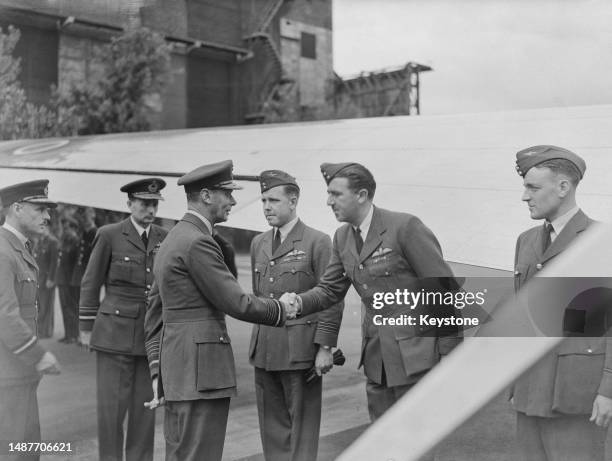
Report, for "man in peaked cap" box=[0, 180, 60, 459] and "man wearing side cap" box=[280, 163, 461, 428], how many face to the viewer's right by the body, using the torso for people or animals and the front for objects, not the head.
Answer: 1

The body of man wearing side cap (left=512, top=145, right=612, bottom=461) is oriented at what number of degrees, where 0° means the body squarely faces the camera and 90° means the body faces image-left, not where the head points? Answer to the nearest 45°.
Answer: approximately 45°

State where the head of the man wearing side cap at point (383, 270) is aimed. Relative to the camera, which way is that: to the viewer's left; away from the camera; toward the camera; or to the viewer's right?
to the viewer's left

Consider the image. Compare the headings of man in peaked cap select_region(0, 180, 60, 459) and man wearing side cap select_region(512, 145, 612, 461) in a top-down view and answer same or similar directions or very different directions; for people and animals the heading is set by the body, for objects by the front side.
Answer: very different directions

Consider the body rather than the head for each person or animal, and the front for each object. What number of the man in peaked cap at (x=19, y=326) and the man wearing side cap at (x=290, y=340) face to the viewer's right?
1

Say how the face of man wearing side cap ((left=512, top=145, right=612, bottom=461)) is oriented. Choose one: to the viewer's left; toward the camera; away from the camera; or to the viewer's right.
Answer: to the viewer's left

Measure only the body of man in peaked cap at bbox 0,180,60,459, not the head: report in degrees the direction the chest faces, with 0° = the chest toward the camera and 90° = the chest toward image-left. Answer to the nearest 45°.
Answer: approximately 270°
